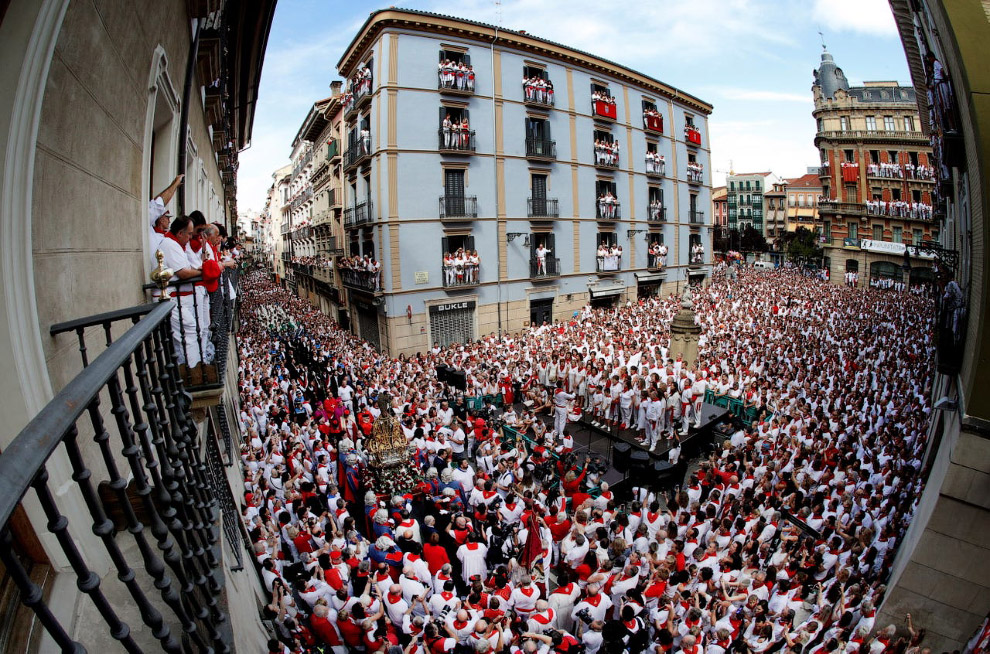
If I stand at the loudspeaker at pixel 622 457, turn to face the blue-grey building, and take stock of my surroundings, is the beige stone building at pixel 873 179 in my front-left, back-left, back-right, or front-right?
front-right

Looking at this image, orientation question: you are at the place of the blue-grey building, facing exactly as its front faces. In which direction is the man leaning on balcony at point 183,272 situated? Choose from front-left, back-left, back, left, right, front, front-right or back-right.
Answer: front-right

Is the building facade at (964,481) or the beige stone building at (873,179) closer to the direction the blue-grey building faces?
the building facade

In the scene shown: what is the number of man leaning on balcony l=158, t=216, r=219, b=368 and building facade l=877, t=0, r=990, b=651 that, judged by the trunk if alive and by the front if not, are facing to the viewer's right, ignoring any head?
1

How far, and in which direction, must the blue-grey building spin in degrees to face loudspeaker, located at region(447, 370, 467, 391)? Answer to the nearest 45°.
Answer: approximately 45° to its right

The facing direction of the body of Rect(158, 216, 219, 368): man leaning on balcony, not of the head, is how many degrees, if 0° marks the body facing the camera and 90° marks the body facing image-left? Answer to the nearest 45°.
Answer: approximately 270°

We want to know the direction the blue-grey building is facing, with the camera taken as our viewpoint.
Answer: facing the viewer and to the right of the viewer

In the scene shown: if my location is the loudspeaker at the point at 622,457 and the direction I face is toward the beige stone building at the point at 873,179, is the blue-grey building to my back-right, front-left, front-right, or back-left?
front-left

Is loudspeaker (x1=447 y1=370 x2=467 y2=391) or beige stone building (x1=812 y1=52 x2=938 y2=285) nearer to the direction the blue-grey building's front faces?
the loudspeaker

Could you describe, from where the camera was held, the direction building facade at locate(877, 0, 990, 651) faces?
facing to the left of the viewer

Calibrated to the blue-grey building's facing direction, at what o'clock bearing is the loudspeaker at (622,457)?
The loudspeaker is roughly at 1 o'clock from the blue-grey building.
